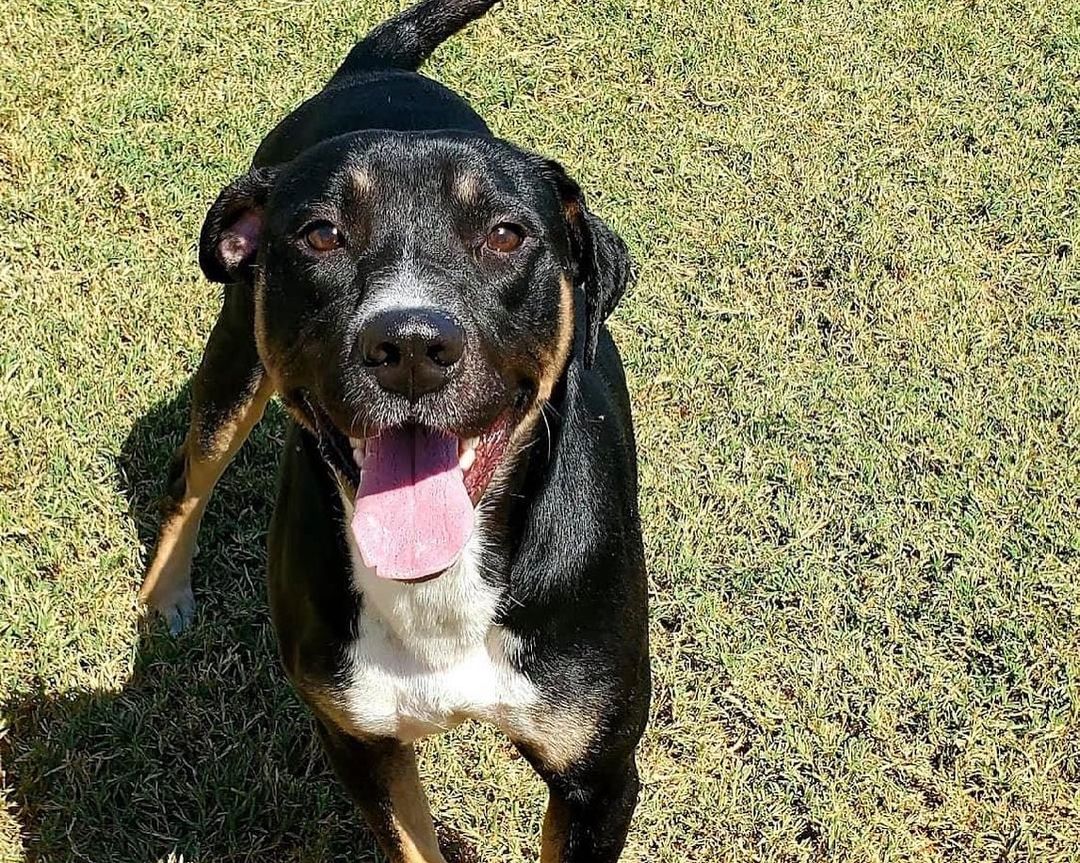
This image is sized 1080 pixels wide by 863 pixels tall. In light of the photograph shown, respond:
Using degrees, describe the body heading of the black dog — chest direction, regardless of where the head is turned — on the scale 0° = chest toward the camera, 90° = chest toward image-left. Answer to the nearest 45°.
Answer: approximately 0°
